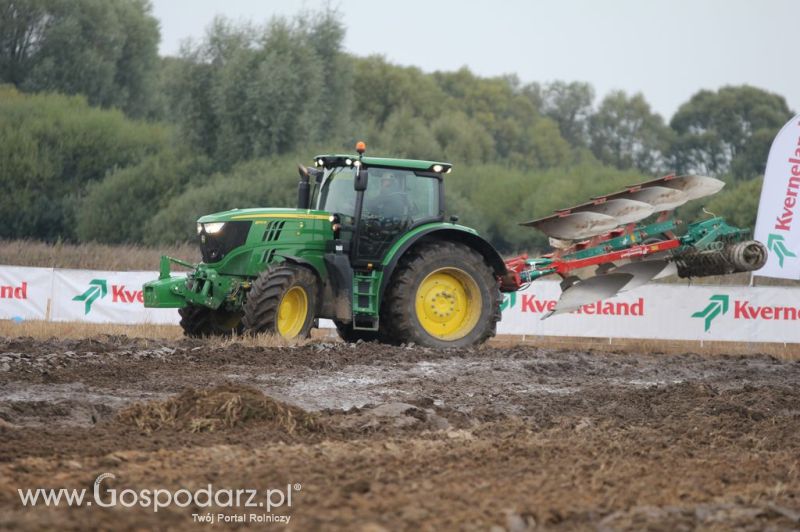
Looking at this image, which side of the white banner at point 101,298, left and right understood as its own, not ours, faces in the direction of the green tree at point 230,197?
back

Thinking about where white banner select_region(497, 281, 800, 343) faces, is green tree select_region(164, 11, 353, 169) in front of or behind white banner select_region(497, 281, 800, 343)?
behind

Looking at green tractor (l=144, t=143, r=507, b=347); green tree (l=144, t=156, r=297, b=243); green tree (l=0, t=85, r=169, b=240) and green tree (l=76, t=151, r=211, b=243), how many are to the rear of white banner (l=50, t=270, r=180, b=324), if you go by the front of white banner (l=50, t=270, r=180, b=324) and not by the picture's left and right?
3

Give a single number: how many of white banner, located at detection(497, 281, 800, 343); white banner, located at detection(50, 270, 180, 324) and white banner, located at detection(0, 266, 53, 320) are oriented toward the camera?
3

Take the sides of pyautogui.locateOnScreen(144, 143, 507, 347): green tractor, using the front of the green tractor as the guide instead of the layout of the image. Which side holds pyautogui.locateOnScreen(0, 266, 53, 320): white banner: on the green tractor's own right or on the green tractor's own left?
on the green tractor's own right

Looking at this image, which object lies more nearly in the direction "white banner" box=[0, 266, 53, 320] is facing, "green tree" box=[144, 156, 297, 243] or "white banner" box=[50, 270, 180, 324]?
the white banner

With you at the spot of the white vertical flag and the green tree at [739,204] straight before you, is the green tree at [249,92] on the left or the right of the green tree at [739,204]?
left

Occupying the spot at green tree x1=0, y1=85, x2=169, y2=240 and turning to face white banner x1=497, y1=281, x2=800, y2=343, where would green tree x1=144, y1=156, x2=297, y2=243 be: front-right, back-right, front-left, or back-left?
front-left

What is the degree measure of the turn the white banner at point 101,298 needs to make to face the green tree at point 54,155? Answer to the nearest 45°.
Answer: approximately 180°

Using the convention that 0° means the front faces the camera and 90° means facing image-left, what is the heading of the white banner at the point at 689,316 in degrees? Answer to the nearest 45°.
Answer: approximately 0°

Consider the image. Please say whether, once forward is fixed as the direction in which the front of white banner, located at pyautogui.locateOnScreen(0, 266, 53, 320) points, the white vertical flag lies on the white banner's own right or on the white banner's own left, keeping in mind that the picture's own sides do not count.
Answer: on the white banner's own left

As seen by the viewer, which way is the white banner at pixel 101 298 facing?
toward the camera

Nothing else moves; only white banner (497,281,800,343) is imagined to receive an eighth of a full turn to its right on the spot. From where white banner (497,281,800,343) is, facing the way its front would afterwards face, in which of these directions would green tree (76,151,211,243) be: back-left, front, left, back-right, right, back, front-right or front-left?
right

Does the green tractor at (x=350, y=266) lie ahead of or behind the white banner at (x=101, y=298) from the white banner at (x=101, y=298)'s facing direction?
ahead

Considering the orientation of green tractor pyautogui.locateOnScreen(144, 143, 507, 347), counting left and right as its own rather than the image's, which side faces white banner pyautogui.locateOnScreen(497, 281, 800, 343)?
back
